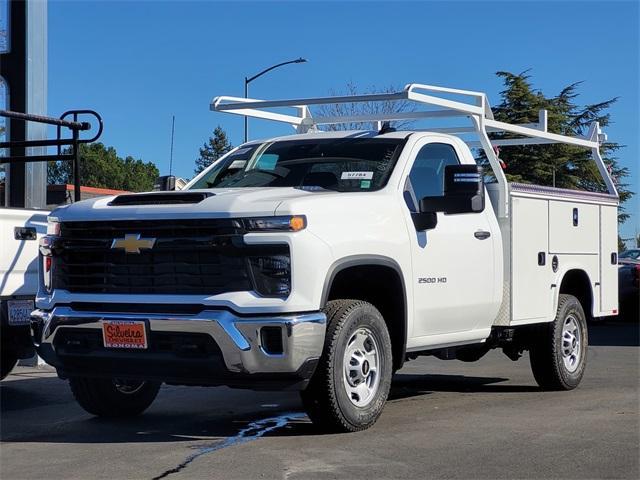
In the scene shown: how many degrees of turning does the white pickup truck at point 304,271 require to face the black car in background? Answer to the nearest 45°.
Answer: approximately 180°

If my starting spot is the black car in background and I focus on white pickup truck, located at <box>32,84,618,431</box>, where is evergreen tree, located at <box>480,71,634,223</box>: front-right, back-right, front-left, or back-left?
back-right

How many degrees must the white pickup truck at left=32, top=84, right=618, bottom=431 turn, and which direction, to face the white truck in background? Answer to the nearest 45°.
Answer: approximately 90° to its right

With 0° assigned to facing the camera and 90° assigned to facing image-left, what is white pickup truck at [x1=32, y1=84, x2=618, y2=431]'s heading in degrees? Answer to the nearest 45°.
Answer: approximately 45°

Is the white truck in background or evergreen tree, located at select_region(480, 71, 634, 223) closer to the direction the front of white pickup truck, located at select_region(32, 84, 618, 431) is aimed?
the white truck in background

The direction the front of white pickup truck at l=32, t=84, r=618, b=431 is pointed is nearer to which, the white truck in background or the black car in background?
the white truck in background

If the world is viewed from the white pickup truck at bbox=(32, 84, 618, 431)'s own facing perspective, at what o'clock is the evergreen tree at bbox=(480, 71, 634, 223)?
The evergreen tree is roughly at 5 o'clock from the white pickup truck.
